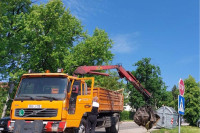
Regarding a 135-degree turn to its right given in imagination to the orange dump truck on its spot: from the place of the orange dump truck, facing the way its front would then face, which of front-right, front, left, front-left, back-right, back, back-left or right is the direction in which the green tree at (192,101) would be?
front-right

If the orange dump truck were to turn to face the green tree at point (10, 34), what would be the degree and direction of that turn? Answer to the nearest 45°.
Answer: approximately 135° to its right

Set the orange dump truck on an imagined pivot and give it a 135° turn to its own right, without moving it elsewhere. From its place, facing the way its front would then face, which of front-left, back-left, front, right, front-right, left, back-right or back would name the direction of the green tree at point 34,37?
front

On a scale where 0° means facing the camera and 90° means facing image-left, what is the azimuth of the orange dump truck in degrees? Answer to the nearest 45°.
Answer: approximately 45°
